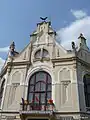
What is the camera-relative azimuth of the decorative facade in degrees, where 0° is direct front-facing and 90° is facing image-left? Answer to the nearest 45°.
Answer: approximately 0°
